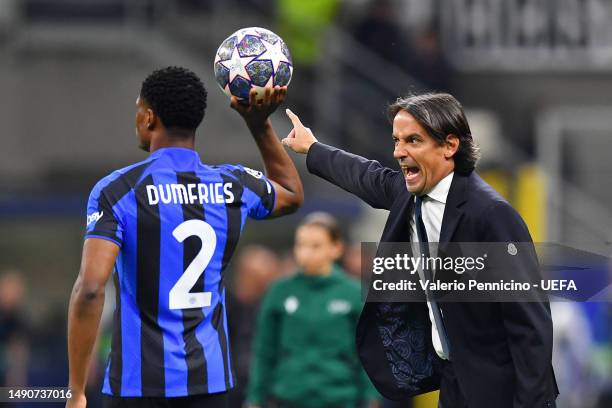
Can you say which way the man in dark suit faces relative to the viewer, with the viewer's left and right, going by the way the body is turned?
facing the viewer and to the left of the viewer

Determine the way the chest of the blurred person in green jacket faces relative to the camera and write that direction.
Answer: toward the camera

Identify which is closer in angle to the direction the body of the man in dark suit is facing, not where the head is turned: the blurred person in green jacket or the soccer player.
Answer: the soccer player

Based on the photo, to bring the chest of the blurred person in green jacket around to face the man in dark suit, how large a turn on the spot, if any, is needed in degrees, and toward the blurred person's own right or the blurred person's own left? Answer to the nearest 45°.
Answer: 0° — they already face them

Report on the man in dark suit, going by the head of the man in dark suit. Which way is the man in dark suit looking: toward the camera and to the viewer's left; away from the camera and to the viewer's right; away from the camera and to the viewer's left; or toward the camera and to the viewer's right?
toward the camera and to the viewer's left

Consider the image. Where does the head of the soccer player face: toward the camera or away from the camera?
away from the camera

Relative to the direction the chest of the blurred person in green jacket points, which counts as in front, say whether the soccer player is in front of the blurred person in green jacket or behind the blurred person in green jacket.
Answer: in front

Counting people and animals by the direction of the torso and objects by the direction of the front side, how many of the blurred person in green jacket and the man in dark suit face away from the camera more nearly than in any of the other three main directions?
0
